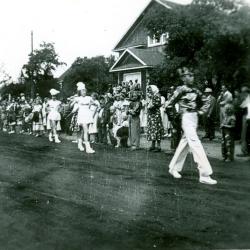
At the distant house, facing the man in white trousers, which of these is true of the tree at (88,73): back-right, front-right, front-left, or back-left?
back-right

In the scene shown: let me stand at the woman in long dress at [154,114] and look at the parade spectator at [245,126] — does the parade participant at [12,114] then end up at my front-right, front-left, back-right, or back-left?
back-left

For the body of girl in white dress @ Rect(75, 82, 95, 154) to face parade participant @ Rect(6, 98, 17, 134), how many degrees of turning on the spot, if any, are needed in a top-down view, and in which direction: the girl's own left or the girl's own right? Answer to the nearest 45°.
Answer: approximately 135° to the girl's own left
